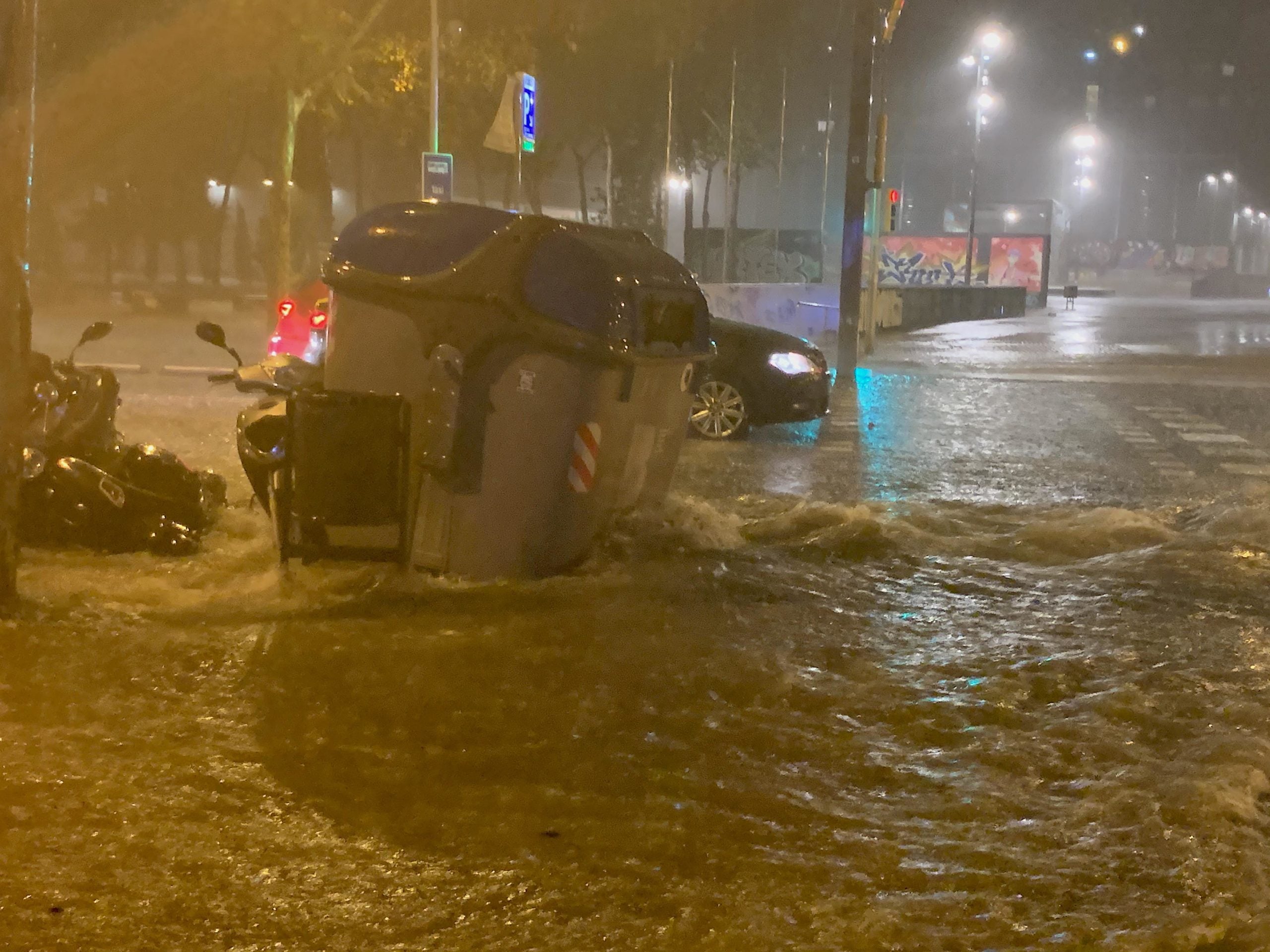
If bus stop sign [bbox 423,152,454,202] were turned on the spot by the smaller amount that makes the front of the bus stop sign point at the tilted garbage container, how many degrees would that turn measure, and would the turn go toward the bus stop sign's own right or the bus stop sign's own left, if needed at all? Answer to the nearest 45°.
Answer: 0° — it already faces it

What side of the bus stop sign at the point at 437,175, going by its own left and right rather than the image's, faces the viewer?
front

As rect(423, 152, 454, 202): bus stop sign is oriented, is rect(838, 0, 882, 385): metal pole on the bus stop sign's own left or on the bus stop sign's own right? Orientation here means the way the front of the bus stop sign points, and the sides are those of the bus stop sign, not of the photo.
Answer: on the bus stop sign's own left

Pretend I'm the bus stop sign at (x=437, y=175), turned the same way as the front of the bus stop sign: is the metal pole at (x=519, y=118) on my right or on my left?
on my left

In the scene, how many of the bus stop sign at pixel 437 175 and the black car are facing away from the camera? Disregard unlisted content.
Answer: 0

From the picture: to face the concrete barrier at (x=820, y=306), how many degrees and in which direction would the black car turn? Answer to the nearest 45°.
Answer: approximately 135° to its left

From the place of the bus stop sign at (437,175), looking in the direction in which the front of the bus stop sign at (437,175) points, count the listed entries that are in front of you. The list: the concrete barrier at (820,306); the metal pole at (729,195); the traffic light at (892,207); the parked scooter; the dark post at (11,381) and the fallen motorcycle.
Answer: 3

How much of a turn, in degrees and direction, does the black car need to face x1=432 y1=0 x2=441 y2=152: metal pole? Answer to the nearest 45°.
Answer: approximately 180°

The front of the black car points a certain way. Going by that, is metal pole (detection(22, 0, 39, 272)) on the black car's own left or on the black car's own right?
on the black car's own right

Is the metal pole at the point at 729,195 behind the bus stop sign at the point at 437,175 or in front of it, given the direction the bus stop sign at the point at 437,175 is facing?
behind

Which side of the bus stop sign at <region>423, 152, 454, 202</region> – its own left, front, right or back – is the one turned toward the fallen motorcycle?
front
